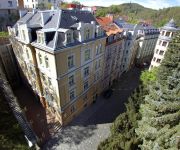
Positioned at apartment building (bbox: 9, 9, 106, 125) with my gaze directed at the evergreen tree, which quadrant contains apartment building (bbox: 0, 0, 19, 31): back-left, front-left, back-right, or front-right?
back-left
